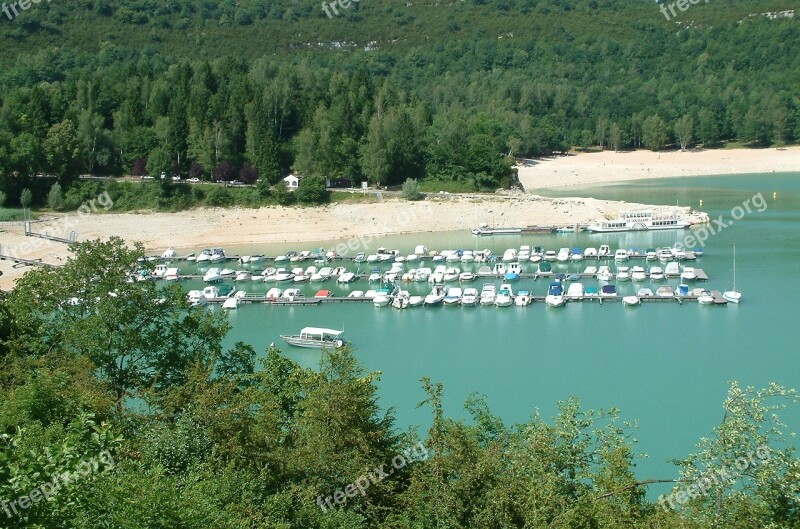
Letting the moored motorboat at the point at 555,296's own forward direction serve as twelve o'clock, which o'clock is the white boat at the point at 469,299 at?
The white boat is roughly at 3 o'clock from the moored motorboat.

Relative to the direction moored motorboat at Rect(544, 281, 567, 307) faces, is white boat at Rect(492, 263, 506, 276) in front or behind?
behind

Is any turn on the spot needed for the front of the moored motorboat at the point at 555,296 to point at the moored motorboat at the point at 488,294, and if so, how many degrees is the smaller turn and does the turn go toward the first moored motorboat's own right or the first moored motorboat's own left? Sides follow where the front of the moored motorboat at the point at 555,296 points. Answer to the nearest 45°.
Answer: approximately 90° to the first moored motorboat's own right

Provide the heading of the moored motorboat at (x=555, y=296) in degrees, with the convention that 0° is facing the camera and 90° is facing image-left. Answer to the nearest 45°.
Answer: approximately 0°

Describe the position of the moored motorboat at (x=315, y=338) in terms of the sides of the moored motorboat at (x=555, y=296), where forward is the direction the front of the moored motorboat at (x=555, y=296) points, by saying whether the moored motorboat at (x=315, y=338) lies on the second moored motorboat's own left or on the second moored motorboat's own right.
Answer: on the second moored motorboat's own right

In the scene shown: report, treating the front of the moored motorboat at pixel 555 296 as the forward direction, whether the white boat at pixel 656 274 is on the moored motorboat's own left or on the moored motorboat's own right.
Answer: on the moored motorboat's own left

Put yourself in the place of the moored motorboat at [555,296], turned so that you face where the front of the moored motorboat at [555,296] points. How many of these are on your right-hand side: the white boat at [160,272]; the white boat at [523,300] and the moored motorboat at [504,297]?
3
